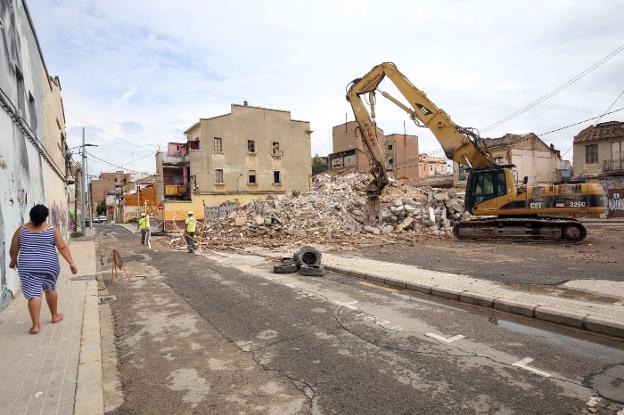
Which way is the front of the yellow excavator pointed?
to the viewer's left

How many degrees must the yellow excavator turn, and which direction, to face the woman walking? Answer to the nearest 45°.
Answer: approximately 45° to its left

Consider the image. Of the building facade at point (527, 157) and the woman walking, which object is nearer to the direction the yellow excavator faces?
the woman walking

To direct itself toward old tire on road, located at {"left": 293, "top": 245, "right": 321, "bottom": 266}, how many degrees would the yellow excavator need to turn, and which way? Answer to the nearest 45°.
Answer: approximately 45° to its left

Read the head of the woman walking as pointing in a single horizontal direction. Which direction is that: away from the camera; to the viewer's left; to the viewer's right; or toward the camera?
away from the camera

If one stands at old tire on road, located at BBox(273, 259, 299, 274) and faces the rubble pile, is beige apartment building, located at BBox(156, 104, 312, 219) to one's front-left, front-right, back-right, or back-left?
front-left

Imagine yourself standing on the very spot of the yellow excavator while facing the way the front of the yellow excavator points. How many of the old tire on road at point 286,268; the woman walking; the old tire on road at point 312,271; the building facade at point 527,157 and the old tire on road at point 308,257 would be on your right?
1

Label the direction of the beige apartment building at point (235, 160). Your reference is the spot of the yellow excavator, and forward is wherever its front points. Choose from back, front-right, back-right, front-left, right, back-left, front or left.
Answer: front-right

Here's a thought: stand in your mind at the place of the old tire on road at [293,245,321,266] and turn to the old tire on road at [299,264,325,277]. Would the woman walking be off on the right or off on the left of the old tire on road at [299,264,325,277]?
right

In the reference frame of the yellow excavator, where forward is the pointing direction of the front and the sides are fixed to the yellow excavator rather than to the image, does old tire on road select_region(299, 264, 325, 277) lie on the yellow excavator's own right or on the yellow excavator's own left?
on the yellow excavator's own left

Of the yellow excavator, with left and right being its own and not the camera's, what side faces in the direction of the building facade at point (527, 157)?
right
